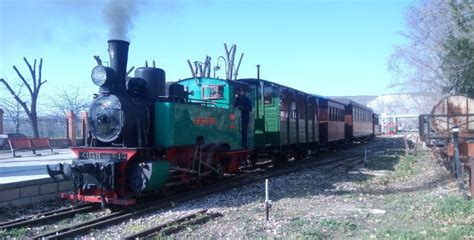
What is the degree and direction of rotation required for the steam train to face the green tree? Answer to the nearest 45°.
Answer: approximately 180°

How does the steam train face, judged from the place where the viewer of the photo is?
facing the viewer and to the left of the viewer
